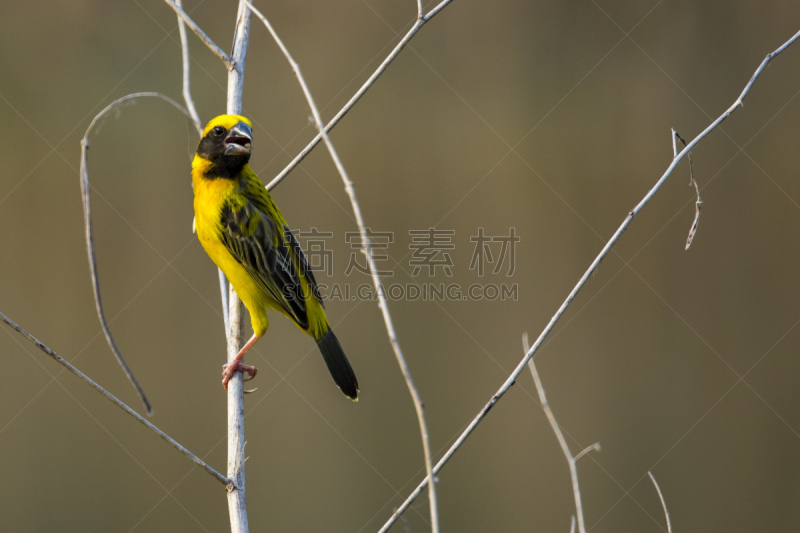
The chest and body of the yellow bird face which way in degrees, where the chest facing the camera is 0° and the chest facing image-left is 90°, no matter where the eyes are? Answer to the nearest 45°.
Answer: approximately 90°
